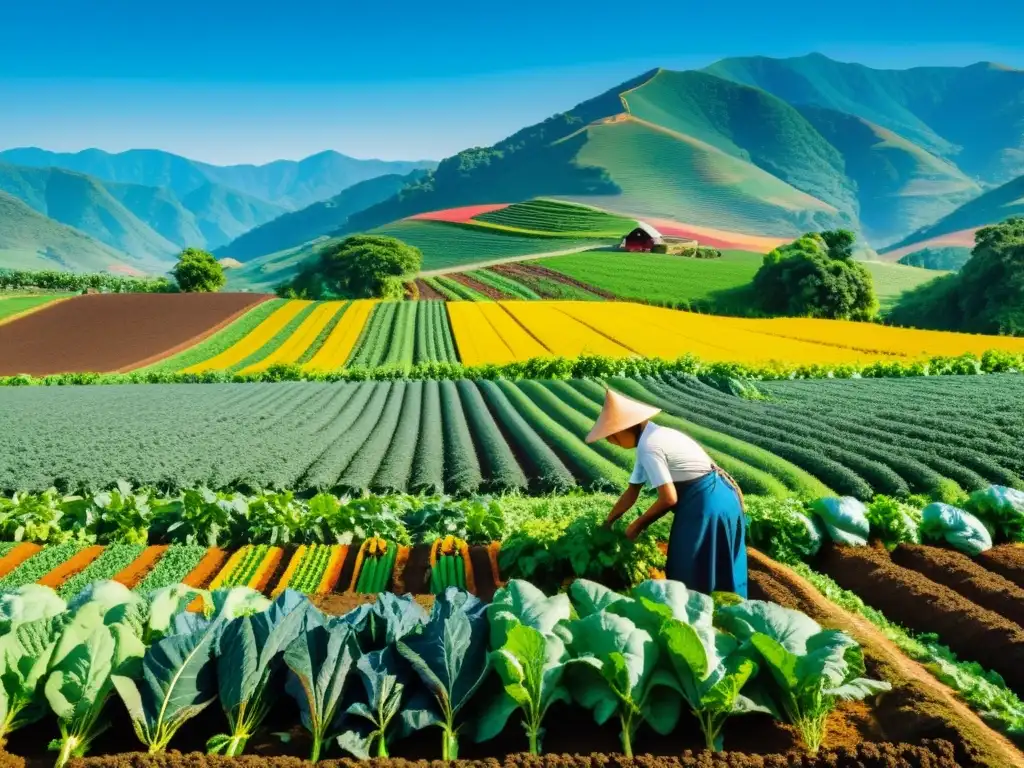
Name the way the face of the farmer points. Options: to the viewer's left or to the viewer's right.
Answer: to the viewer's left

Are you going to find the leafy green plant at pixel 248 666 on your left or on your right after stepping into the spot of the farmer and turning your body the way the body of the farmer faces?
on your left

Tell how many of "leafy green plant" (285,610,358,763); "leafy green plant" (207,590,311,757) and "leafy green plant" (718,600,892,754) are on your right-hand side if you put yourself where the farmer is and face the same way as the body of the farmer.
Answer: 0

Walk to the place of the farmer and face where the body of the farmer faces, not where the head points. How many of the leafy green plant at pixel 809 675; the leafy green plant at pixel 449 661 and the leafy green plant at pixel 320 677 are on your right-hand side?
0

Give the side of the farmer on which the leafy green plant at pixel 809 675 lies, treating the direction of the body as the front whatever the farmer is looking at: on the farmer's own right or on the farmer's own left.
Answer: on the farmer's own left

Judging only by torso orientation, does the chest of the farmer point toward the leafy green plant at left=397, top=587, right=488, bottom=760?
no

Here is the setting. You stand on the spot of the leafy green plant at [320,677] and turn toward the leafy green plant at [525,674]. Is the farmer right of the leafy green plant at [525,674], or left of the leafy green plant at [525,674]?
left

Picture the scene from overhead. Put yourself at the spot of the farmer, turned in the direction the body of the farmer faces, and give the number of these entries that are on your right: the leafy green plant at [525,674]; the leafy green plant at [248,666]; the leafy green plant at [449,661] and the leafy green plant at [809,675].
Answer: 0

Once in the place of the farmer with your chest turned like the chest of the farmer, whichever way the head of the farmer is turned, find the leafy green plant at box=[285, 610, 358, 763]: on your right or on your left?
on your left

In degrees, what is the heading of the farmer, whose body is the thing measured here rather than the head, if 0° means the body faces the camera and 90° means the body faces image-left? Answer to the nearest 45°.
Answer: approximately 90°

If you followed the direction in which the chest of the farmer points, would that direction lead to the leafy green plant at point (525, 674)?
no
